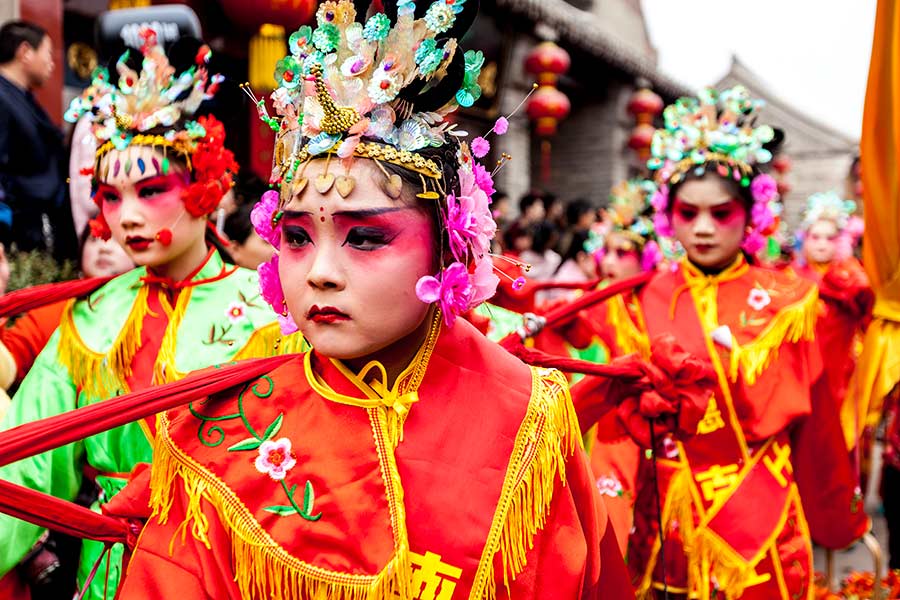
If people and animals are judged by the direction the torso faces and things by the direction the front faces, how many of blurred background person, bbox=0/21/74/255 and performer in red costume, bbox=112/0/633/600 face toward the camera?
1

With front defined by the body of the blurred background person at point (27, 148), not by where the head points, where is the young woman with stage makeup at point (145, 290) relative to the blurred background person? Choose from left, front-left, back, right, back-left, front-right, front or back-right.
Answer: right

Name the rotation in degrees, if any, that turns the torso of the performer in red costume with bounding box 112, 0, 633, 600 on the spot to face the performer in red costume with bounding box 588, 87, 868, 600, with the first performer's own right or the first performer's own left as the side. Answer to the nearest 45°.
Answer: approximately 135° to the first performer's own left

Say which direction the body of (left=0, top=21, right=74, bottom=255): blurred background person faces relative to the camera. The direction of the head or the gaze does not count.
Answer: to the viewer's right

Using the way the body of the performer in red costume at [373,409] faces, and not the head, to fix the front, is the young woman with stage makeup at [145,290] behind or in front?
behind

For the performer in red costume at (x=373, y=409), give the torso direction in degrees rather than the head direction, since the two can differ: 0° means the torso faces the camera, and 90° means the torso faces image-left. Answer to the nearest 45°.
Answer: approximately 0°

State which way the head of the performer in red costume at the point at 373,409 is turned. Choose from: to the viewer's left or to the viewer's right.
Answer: to the viewer's left

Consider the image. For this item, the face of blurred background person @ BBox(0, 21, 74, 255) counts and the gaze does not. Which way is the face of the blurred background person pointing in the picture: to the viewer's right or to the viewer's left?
to the viewer's right

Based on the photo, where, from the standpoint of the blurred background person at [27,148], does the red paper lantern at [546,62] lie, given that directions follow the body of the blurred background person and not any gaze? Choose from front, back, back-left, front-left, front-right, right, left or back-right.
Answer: front-left

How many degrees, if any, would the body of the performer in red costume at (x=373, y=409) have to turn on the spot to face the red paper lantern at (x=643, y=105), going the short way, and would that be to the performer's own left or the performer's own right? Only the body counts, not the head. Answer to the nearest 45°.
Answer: approximately 180°
